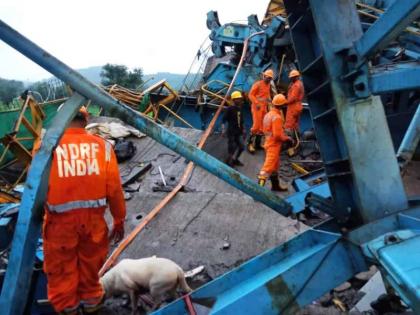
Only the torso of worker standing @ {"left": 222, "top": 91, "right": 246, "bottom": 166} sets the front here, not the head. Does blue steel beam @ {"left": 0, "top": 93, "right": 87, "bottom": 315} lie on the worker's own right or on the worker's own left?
on the worker's own right

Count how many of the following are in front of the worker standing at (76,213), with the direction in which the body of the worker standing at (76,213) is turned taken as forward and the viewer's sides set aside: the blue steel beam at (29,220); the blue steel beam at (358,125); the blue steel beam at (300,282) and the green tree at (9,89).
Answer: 1

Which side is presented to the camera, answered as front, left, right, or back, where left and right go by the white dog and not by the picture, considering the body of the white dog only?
left

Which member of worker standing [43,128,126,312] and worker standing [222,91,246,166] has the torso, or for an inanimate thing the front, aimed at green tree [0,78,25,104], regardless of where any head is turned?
worker standing [43,128,126,312]

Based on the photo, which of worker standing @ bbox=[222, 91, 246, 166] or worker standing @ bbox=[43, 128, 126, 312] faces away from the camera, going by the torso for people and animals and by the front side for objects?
worker standing @ bbox=[43, 128, 126, 312]

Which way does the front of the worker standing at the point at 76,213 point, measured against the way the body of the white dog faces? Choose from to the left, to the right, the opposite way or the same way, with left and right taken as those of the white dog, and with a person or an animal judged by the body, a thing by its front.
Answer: to the right

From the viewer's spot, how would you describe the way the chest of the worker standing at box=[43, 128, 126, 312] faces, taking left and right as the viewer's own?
facing away from the viewer
